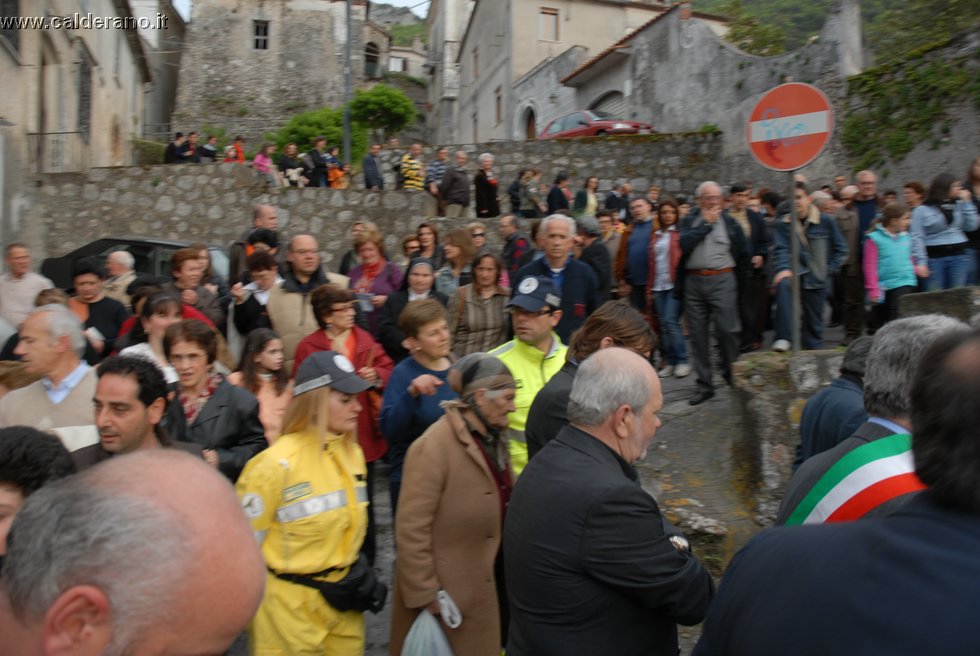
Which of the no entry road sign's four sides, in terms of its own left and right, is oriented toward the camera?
front

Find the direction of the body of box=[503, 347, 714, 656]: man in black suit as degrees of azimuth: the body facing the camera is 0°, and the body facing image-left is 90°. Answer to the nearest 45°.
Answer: approximately 225°

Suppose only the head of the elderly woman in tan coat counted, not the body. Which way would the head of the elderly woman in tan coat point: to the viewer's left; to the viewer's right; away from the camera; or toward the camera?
to the viewer's right

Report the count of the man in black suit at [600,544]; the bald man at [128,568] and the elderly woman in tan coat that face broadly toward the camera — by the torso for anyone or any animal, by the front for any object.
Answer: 0

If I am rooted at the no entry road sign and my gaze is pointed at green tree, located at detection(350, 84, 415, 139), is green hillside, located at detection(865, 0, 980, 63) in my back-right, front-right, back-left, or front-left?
front-right

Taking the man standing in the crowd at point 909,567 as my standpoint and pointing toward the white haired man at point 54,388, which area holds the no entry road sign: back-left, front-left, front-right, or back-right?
front-right

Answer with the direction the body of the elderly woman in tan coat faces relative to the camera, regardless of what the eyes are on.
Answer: to the viewer's right

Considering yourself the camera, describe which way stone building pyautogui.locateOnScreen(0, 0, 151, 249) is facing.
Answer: facing the viewer and to the right of the viewer

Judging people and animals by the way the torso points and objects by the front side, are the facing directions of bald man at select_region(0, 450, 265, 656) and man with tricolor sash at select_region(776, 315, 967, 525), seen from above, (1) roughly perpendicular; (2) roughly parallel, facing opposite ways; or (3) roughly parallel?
roughly parallel
